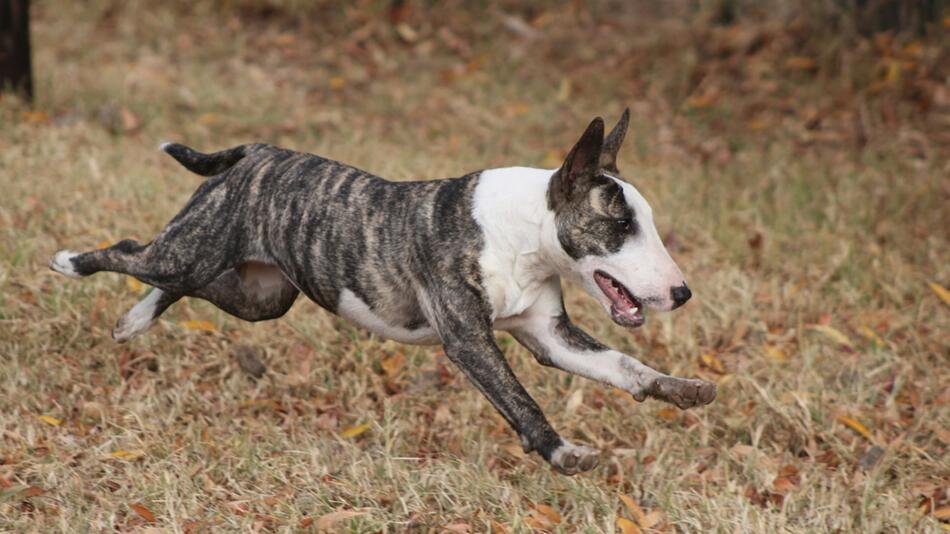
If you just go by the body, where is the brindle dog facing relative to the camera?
to the viewer's right

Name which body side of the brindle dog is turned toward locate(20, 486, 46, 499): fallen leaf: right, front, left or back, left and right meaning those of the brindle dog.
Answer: back

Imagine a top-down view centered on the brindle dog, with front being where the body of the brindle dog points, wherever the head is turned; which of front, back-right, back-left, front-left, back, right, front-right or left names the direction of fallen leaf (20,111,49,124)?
back-left

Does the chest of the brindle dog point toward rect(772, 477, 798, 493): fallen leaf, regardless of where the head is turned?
yes

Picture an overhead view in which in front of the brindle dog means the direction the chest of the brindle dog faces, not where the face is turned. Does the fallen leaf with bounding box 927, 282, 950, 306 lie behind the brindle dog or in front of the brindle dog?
in front

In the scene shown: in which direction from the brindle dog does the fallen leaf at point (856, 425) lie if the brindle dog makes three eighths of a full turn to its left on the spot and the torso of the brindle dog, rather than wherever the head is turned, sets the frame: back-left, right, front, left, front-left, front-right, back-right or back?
back-right

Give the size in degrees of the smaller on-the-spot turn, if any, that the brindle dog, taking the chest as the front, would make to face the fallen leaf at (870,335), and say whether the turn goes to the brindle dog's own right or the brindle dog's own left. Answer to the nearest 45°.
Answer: approximately 45° to the brindle dog's own left

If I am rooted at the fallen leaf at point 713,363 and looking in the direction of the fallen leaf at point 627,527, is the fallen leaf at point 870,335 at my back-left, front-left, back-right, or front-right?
back-left

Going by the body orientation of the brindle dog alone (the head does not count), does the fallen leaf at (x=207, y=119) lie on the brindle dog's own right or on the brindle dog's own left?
on the brindle dog's own left

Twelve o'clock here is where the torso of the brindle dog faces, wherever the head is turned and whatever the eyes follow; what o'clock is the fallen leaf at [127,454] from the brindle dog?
The fallen leaf is roughly at 6 o'clock from the brindle dog.
